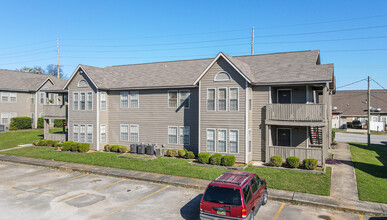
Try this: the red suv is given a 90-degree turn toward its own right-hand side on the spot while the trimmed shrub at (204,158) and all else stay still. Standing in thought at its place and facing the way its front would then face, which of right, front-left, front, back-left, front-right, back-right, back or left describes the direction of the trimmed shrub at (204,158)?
back-left

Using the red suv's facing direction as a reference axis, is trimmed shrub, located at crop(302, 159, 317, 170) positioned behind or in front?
in front

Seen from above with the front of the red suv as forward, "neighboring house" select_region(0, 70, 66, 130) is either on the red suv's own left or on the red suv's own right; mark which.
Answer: on the red suv's own left

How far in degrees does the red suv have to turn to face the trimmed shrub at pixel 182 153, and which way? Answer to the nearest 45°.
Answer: approximately 45° to its left

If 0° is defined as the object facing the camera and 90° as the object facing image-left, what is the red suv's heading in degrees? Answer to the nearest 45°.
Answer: approximately 225°

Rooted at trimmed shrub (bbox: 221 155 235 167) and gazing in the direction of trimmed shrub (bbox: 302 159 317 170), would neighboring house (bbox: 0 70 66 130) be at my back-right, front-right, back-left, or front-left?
back-left

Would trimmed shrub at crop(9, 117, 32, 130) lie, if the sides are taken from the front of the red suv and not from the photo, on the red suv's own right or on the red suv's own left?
on the red suv's own left

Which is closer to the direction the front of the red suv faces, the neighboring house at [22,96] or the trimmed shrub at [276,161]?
the trimmed shrub

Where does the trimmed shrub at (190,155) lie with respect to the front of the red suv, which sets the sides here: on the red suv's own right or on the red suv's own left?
on the red suv's own left

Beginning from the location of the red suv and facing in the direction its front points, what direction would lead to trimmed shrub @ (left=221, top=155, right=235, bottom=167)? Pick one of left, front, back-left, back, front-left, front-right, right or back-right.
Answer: front-left
